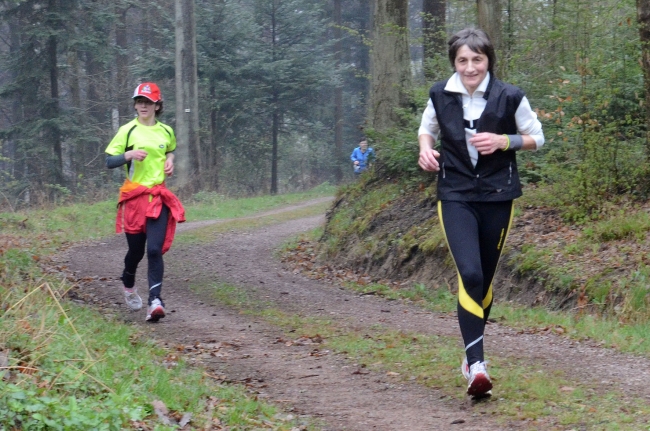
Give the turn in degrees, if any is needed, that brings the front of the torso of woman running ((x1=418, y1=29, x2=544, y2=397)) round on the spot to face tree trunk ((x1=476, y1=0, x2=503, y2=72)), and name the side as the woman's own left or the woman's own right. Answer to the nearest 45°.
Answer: approximately 180°

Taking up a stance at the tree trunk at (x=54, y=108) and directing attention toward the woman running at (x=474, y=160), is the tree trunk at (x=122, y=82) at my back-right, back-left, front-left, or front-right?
back-left

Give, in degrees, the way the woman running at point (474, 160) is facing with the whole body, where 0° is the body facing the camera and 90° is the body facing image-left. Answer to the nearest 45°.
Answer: approximately 0°

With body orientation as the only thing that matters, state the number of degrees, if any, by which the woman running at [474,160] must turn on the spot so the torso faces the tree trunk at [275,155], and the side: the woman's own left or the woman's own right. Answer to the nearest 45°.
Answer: approximately 180°

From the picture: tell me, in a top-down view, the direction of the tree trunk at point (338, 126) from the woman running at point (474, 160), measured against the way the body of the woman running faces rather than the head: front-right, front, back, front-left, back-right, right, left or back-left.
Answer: back

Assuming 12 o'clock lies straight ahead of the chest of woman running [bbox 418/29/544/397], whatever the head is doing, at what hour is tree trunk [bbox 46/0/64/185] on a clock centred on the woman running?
The tree trunk is roughly at 5 o'clock from the woman running.

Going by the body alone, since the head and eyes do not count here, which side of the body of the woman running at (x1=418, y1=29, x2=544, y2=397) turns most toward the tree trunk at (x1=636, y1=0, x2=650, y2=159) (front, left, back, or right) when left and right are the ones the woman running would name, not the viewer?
back

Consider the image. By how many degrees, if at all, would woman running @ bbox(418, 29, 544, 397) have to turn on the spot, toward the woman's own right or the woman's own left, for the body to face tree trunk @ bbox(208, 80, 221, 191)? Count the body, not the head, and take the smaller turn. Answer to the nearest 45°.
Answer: approximately 180°

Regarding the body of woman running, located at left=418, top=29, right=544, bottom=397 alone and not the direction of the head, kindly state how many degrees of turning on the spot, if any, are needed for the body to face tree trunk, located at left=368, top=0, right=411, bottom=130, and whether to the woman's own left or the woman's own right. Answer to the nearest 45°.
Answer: approximately 180°

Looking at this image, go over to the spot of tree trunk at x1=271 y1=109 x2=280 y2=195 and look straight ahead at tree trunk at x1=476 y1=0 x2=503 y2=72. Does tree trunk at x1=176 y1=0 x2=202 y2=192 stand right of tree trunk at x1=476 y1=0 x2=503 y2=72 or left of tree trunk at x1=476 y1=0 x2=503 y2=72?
right
